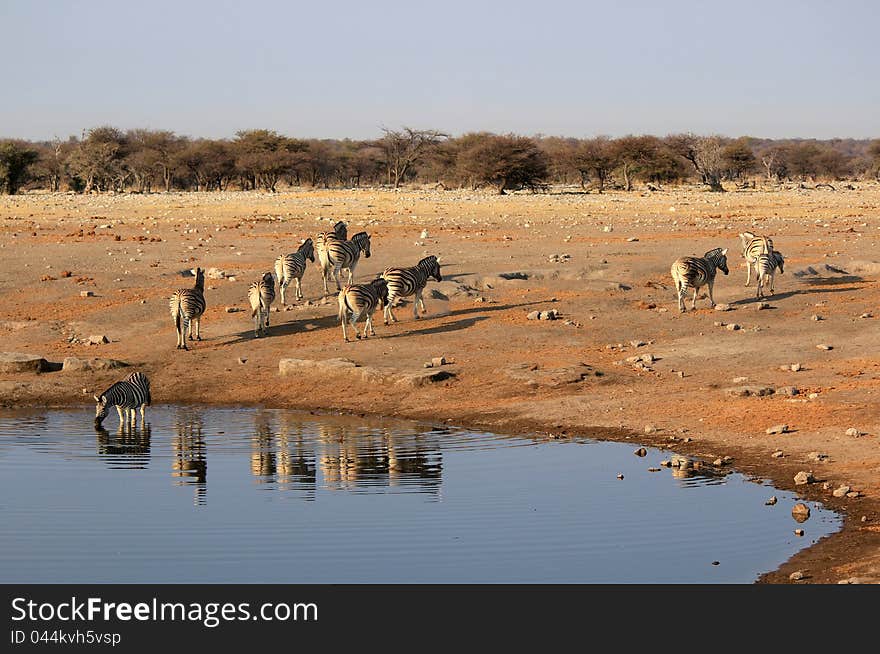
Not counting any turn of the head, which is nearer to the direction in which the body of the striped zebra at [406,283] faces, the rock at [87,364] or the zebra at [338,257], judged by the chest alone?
the zebra

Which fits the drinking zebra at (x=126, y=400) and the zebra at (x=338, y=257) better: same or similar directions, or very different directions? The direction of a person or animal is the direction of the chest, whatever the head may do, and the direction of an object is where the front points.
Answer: very different directions

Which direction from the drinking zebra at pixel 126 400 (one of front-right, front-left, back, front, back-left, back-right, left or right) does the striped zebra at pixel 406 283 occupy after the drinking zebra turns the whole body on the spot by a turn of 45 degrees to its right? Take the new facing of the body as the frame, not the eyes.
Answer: back-right

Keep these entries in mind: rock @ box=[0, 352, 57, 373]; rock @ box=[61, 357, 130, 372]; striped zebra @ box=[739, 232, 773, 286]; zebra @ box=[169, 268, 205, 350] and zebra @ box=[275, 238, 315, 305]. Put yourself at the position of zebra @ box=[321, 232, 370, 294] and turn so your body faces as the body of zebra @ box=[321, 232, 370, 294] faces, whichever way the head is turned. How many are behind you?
4

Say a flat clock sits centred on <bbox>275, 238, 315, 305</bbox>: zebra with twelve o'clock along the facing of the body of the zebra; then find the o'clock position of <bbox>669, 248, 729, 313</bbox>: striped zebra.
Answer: The striped zebra is roughly at 2 o'clock from the zebra.

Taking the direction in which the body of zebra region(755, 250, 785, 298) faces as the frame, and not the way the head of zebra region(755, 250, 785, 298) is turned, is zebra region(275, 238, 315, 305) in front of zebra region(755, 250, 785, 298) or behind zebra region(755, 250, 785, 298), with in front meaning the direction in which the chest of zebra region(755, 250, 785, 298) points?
behind

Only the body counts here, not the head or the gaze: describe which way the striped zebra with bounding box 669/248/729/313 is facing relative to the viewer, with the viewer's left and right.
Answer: facing away from the viewer and to the right of the viewer

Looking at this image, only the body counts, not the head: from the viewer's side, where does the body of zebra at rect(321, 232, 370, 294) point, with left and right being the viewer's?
facing away from the viewer and to the right of the viewer

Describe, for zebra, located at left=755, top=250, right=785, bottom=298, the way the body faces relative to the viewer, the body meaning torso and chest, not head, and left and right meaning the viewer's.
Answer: facing away from the viewer and to the right of the viewer

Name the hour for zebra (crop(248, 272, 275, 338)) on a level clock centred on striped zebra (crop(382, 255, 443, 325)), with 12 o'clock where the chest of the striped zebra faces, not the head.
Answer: The zebra is roughly at 7 o'clock from the striped zebra.

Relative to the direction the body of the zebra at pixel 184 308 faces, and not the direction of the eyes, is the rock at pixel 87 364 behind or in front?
behind

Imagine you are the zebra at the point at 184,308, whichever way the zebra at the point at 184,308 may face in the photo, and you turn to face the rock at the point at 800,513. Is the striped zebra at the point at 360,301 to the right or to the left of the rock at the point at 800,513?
left
